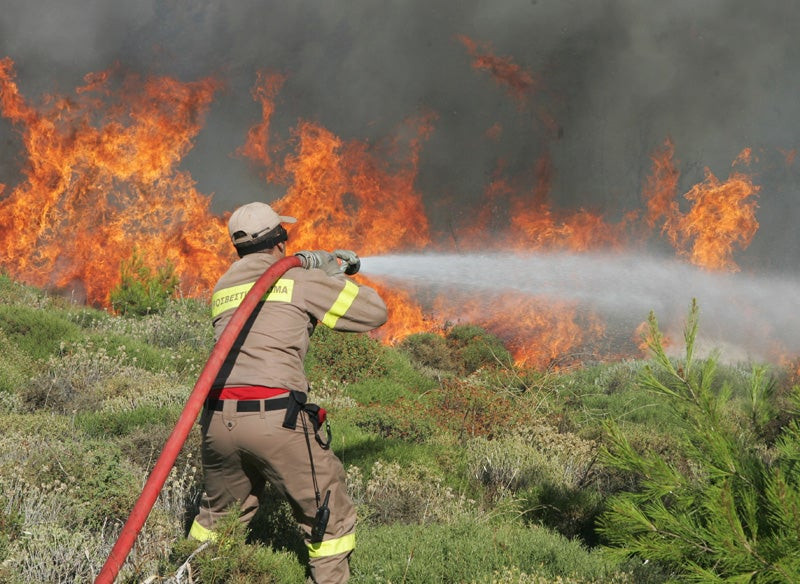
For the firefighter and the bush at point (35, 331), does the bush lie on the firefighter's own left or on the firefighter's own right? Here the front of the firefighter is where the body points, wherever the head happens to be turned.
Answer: on the firefighter's own left

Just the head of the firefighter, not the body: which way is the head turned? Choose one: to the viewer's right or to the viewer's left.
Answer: to the viewer's right

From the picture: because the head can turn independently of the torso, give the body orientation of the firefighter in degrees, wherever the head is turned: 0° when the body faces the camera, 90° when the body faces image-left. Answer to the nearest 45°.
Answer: approximately 225°

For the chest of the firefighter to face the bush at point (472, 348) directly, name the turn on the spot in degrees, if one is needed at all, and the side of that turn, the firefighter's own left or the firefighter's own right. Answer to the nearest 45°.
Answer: approximately 45° to the firefighter's own left

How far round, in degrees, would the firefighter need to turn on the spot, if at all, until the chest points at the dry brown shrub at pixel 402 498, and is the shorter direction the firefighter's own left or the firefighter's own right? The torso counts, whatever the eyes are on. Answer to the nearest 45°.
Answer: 0° — they already face it
